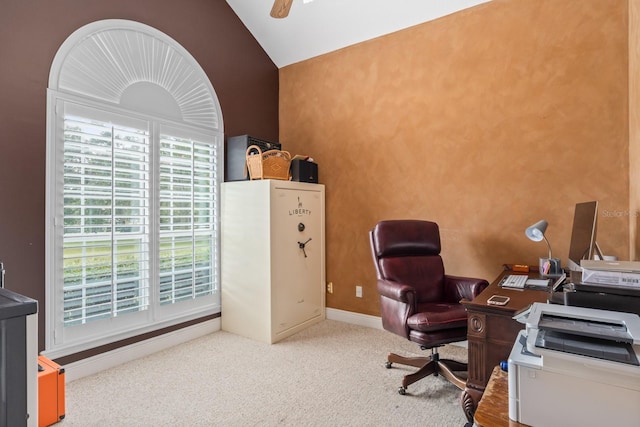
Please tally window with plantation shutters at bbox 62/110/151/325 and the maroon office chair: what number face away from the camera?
0

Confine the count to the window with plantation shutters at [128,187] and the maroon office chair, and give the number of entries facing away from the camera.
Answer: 0

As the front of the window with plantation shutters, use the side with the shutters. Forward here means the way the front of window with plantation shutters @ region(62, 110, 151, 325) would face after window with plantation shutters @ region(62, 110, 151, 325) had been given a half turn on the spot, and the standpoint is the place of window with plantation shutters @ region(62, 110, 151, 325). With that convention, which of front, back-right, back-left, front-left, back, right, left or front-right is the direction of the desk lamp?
back

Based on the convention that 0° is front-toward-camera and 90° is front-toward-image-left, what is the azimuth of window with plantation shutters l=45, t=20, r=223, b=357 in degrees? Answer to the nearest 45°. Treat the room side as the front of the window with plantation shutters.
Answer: approximately 315°

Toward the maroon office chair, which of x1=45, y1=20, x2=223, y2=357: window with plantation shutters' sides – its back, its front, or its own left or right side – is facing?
front

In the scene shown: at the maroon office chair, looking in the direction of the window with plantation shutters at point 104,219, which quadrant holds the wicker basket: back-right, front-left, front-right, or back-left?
front-right

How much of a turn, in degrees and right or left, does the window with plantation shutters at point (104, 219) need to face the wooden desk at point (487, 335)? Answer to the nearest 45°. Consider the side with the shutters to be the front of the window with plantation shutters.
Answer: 0° — it already faces it

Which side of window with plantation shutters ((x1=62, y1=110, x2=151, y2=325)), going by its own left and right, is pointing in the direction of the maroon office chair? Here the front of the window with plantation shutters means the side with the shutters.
front

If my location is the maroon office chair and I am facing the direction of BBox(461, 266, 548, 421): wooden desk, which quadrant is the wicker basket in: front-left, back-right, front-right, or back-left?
back-right

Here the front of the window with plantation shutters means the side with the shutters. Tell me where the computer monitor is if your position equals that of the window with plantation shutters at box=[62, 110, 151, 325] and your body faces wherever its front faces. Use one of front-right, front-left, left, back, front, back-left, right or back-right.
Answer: front

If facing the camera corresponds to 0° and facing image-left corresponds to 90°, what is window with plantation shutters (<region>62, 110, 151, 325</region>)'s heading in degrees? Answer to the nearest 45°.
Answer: approximately 315°
